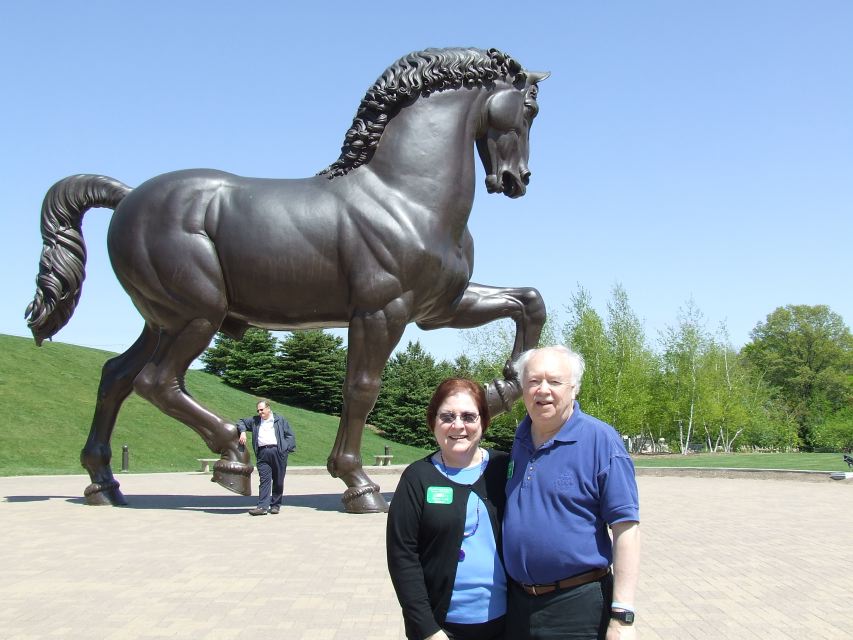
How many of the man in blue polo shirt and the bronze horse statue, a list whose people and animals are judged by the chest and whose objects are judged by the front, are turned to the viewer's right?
1

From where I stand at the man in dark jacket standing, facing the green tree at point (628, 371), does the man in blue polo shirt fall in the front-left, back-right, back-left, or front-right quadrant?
back-right

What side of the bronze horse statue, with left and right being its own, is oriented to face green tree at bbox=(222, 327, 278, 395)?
left

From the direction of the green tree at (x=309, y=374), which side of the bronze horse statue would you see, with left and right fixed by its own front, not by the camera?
left

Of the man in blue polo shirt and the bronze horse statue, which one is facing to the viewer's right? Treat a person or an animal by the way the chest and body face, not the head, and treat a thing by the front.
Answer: the bronze horse statue

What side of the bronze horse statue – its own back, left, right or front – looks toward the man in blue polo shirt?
right

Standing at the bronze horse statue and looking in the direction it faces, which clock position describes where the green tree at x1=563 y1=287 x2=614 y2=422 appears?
The green tree is roughly at 10 o'clock from the bronze horse statue.

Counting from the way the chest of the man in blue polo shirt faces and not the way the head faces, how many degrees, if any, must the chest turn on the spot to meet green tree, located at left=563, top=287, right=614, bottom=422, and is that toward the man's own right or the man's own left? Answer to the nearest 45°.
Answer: approximately 135° to the man's own right

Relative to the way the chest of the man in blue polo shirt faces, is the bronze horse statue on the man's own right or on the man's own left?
on the man's own right

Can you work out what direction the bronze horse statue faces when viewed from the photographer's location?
facing to the right of the viewer

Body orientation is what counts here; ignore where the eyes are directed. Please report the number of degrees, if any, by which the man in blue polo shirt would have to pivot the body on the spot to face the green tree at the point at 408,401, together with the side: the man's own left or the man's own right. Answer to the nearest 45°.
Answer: approximately 135° to the man's own right
